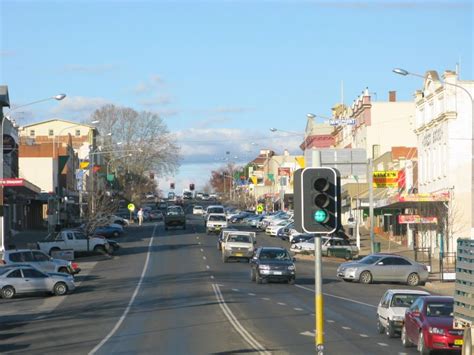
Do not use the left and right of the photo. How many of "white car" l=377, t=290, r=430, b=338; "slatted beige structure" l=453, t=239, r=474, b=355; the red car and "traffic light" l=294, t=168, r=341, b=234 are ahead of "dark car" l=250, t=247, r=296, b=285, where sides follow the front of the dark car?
4

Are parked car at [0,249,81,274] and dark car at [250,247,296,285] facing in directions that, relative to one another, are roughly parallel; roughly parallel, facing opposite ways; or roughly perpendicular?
roughly perpendicular

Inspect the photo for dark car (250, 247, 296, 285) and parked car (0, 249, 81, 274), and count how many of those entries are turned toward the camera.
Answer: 1

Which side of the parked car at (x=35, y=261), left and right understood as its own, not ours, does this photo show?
right

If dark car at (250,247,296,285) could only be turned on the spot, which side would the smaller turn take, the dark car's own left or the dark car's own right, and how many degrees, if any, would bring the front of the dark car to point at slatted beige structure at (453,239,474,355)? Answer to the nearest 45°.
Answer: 0° — it already faces it

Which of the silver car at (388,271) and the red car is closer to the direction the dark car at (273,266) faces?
the red car

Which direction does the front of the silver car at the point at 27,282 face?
to the viewer's right

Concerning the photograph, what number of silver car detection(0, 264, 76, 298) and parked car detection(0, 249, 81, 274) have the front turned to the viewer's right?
2

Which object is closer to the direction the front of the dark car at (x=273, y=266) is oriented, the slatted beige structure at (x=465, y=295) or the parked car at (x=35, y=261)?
the slatted beige structure
